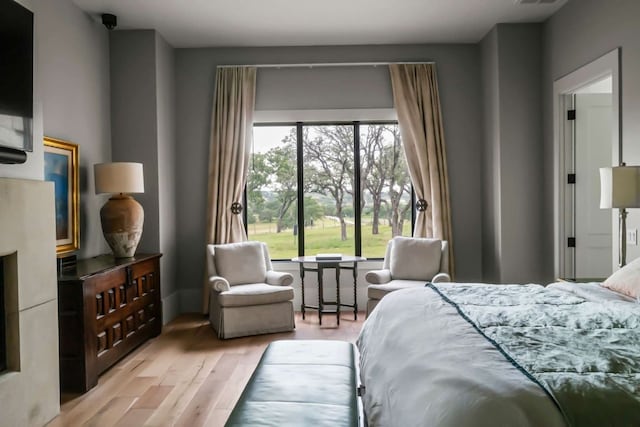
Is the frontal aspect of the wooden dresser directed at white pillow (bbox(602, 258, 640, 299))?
yes

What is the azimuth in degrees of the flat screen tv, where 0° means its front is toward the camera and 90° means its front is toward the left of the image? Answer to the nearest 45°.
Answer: approximately 315°

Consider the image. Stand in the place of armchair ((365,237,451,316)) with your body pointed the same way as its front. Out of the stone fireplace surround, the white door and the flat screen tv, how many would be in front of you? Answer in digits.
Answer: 2

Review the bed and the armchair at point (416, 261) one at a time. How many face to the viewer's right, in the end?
0

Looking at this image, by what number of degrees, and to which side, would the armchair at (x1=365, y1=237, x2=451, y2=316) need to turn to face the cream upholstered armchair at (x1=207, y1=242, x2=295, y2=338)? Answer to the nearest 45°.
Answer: approximately 45° to its right

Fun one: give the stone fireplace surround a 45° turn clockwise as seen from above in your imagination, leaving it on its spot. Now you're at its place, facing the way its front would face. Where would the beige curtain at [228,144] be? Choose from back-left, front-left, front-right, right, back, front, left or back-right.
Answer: back-left

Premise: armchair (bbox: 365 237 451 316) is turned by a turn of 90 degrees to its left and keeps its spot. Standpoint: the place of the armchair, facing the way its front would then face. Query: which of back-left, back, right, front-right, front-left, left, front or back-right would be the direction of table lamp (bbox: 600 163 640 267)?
front

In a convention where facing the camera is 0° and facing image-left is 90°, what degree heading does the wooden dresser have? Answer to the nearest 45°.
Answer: approximately 315°

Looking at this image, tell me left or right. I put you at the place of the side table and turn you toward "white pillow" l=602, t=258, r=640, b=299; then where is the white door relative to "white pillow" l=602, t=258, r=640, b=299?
left

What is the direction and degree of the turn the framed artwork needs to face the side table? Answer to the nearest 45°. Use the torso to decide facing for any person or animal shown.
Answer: approximately 45° to its left

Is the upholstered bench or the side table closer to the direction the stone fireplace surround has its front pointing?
the upholstered bench

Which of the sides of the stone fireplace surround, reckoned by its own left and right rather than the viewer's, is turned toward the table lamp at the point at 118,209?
left

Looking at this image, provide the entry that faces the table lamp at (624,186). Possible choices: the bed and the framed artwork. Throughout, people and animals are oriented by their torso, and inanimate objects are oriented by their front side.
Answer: the framed artwork
